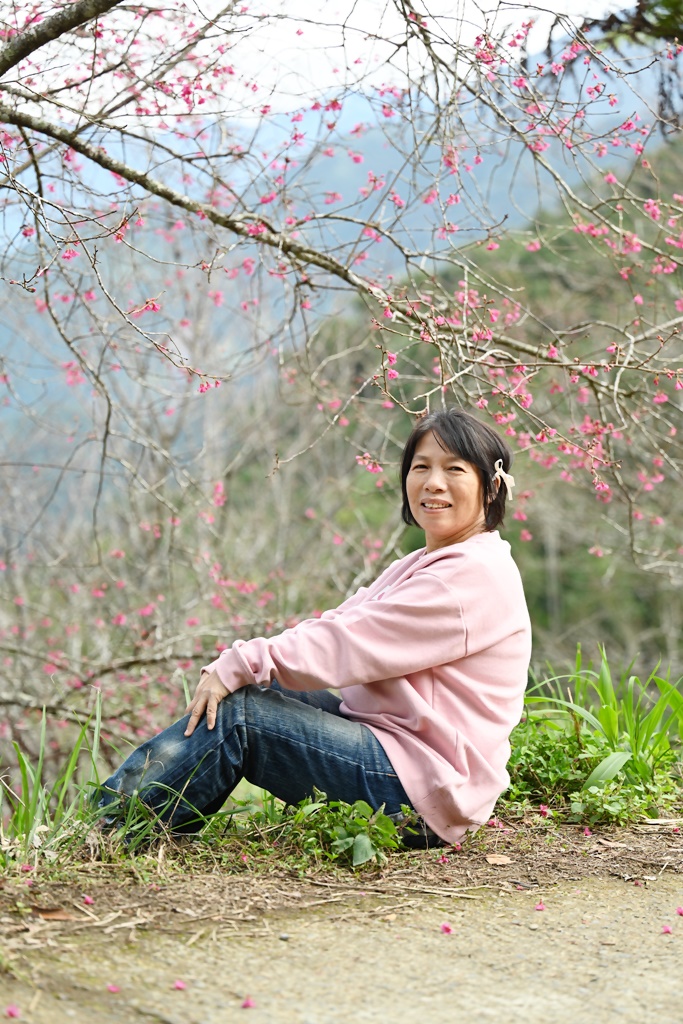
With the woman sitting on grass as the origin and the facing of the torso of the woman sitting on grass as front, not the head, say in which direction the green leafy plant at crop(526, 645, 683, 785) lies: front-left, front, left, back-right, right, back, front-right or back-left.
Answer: back-right

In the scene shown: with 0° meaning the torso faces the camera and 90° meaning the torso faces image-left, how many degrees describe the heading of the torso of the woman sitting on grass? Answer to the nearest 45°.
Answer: approximately 90°

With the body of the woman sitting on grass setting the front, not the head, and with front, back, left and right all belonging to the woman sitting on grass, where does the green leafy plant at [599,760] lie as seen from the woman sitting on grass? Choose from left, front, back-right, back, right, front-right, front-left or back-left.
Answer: back-right
